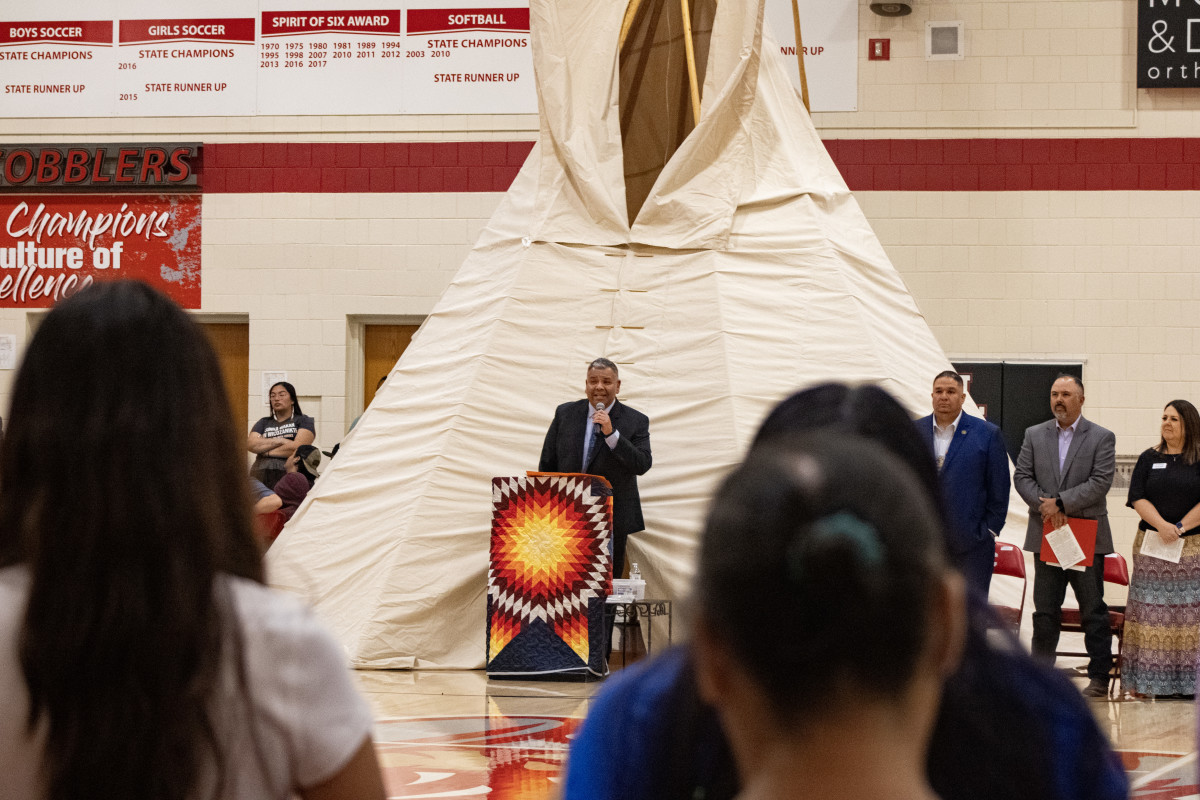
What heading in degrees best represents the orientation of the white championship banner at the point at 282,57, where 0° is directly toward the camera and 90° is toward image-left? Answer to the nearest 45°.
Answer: approximately 0°

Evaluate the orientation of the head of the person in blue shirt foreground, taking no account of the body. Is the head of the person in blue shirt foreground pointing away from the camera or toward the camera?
away from the camera

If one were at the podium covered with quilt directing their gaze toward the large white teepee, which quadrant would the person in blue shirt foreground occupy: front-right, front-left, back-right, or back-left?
back-right

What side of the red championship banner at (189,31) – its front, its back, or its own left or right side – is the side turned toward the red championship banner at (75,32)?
right

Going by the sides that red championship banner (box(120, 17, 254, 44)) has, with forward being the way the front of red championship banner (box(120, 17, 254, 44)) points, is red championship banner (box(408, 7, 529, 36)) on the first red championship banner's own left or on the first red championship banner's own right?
on the first red championship banner's own left

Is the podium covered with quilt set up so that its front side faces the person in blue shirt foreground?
yes

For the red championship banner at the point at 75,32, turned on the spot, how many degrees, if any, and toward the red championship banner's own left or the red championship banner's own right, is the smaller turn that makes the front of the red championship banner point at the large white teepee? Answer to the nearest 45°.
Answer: approximately 45° to the red championship banner's own left

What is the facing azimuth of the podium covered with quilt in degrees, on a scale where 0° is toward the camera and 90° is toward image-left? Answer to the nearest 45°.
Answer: approximately 0°

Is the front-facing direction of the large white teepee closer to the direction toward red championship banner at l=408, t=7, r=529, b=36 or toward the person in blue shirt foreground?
the person in blue shirt foreground
